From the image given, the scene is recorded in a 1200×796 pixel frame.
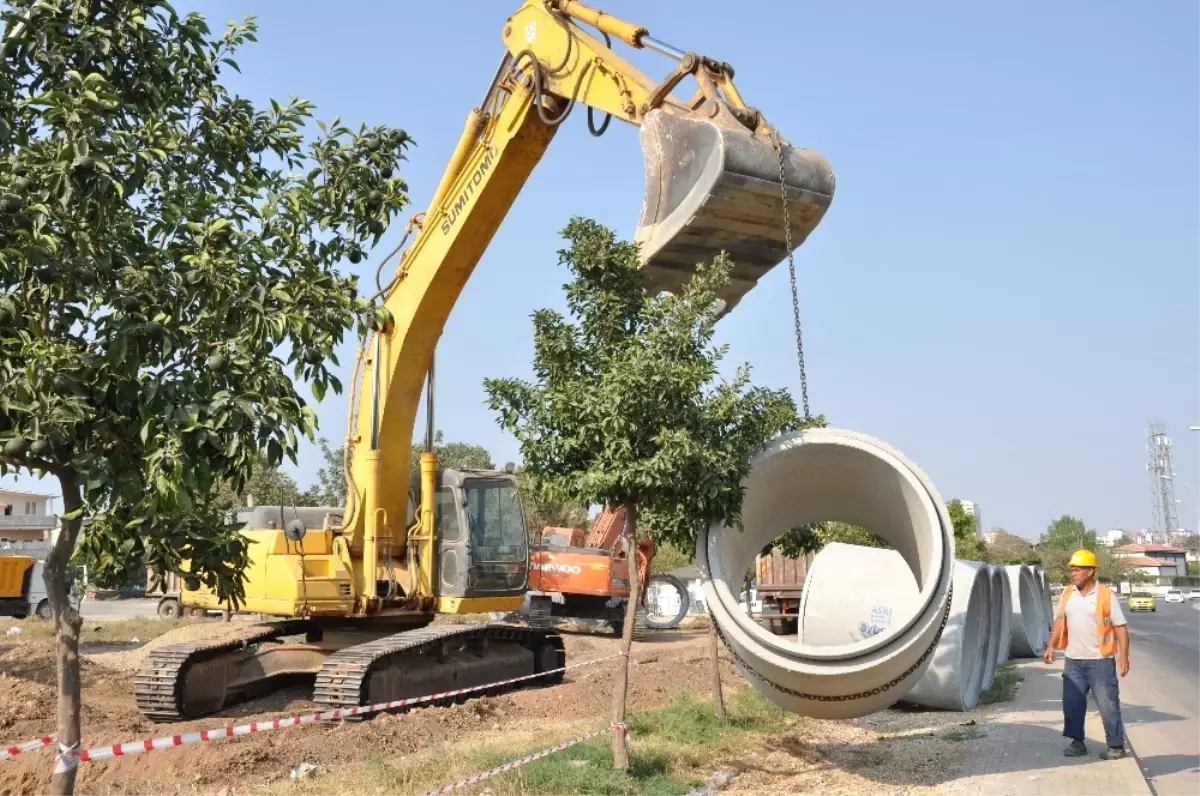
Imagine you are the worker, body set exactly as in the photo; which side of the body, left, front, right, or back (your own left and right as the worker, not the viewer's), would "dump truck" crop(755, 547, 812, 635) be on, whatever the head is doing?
right

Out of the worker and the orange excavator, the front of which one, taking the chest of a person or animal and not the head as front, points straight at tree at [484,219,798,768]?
the worker

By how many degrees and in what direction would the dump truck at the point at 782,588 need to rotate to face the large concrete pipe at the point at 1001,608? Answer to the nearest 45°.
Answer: approximately 135° to its right

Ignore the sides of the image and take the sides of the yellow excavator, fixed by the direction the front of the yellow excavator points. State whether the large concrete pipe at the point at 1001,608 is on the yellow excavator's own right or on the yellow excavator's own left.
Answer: on the yellow excavator's own left

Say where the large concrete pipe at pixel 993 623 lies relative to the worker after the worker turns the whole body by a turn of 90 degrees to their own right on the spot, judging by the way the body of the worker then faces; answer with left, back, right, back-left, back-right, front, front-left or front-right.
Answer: front-right

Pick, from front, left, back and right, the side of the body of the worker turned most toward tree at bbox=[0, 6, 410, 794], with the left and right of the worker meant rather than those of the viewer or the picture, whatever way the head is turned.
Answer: front

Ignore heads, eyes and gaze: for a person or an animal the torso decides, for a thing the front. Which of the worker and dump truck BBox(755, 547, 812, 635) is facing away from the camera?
the dump truck

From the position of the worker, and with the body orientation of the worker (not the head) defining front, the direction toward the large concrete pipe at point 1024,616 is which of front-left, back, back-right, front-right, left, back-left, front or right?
back-right

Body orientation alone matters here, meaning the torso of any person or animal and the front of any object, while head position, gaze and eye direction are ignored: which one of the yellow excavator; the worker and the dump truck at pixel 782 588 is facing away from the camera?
the dump truck

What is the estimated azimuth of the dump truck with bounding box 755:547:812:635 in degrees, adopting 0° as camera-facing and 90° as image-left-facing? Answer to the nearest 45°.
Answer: approximately 180°

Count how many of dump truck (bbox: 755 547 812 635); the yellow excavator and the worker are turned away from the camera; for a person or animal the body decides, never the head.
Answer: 1

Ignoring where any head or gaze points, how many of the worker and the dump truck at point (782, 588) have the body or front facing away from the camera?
1

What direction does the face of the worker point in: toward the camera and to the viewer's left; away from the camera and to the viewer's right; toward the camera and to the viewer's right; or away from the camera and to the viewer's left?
toward the camera and to the viewer's left

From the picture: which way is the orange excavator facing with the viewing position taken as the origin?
facing away from the viewer and to the right of the viewer
